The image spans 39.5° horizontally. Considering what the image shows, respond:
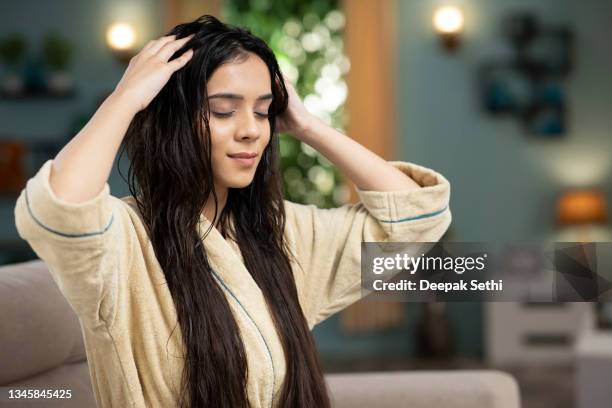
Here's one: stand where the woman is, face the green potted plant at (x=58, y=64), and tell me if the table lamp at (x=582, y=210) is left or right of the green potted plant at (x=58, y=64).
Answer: right

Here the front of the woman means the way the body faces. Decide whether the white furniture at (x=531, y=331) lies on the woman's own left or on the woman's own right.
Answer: on the woman's own left

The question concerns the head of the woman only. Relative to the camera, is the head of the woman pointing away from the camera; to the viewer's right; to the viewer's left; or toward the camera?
toward the camera

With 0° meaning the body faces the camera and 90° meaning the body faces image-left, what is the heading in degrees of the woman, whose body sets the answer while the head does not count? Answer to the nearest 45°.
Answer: approximately 315°

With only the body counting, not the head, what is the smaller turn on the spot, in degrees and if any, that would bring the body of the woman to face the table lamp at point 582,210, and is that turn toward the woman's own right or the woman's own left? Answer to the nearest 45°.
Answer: approximately 90° to the woman's own left

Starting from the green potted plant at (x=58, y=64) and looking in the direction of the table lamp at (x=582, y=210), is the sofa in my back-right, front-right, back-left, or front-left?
front-right

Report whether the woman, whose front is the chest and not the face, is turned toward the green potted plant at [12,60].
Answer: no
